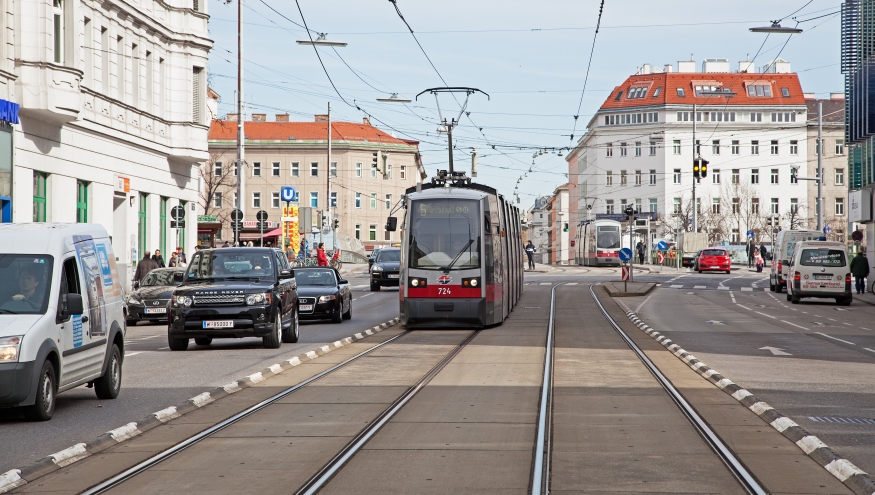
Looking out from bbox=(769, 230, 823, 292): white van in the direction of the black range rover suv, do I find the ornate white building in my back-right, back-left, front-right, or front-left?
front-right

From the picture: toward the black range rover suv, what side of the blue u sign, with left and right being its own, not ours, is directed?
front

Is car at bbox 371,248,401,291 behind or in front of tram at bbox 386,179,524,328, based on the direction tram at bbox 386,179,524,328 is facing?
behind

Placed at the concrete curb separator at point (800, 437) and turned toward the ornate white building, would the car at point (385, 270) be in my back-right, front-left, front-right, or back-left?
front-right

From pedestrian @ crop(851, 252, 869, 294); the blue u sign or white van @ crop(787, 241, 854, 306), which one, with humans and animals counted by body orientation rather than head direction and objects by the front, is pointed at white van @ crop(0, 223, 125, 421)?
the blue u sign

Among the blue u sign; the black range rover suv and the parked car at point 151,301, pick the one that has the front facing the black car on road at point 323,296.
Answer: the blue u sign

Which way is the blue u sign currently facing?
toward the camera

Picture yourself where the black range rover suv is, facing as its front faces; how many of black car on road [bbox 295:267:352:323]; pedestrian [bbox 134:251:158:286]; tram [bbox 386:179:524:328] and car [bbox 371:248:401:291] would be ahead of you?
0

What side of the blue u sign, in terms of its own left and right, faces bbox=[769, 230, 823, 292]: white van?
left

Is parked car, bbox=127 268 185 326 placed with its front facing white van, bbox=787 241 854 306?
no

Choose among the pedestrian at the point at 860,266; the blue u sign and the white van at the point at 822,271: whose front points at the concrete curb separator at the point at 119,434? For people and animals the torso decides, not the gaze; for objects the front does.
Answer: the blue u sign

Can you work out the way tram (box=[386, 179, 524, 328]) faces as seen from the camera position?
facing the viewer

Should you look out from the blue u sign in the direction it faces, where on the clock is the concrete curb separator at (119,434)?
The concrete curb separator is roughly at 12 o'clock from the blue u sign.

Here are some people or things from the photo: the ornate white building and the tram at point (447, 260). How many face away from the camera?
0

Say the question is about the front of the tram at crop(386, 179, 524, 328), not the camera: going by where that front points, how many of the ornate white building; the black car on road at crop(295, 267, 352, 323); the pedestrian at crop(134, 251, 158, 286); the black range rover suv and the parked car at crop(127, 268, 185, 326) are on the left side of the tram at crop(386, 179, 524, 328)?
0

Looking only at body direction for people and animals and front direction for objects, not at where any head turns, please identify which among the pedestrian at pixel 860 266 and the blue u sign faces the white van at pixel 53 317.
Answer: the blue u sign

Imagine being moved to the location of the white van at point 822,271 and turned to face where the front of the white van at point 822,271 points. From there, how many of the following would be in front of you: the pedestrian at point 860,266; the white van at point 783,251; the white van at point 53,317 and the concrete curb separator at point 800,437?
2

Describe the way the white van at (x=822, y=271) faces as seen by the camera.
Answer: facing away from the viewer

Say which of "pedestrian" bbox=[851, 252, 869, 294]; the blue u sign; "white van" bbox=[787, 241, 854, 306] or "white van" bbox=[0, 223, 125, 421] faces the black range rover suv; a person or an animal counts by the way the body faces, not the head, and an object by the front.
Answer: the blue u sign
